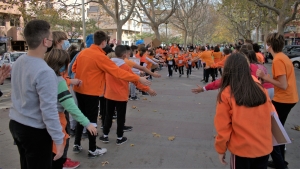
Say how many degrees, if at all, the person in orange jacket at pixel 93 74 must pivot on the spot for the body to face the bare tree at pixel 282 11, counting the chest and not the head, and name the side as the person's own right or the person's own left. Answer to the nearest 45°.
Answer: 0° — they already face it

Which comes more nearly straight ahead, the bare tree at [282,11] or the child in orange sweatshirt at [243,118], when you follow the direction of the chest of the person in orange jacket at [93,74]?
the bare tree

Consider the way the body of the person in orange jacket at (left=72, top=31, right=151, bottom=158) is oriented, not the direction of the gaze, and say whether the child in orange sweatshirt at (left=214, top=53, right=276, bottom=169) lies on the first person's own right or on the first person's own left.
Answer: on the first person's own right

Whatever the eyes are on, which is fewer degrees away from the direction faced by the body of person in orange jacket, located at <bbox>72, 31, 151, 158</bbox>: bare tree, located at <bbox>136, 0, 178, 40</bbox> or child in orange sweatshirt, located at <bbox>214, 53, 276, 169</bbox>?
the bare tree

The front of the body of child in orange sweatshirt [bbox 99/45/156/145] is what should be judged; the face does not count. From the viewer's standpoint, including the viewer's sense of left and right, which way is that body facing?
facing away from the viewer and to the right of the viewer

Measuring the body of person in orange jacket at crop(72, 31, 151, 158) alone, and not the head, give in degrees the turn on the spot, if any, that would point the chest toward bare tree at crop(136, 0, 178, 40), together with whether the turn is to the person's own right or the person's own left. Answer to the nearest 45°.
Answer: approximately 45° to the person's own left

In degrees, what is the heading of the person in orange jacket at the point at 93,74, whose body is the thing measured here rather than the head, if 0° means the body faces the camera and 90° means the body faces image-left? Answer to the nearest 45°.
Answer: approximately 225°

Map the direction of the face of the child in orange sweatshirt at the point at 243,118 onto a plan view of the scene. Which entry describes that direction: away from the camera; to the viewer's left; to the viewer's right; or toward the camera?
away from the camera
